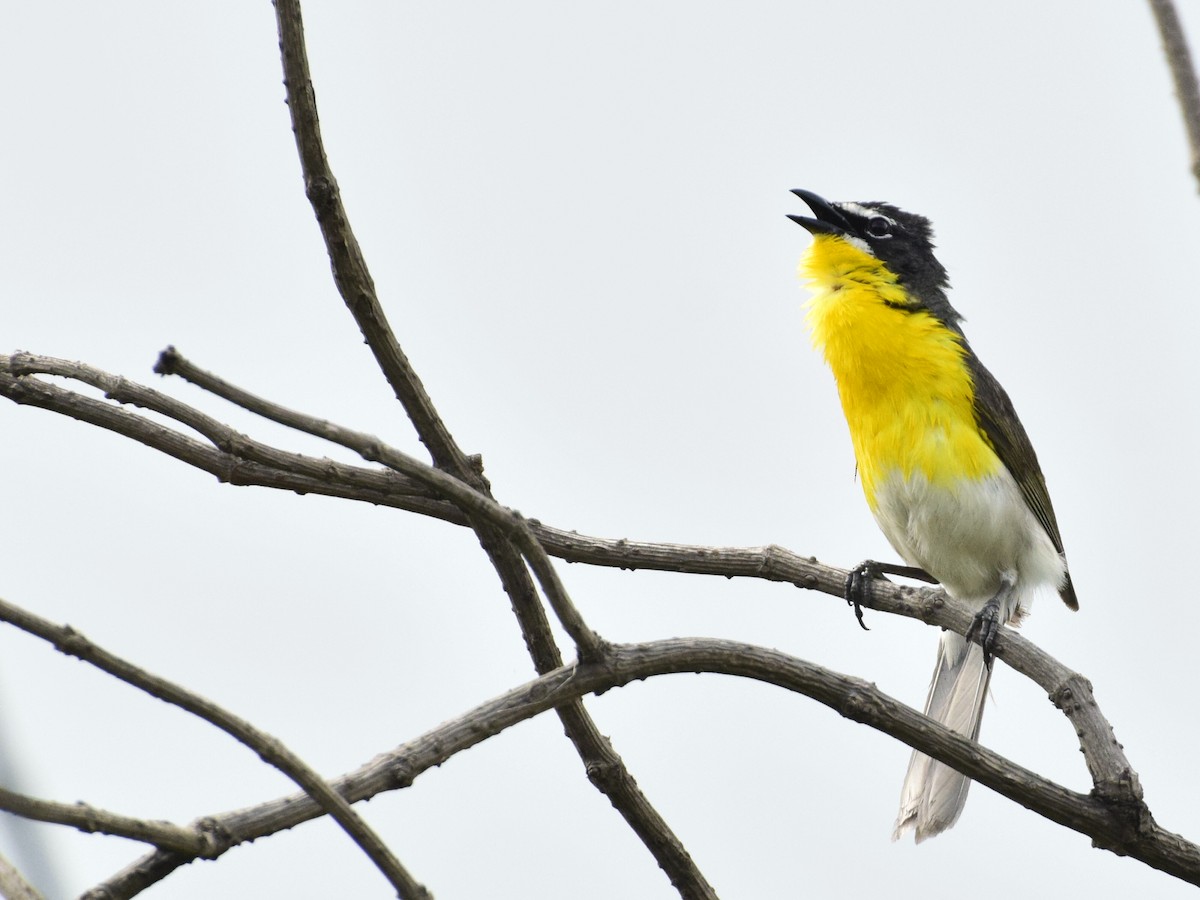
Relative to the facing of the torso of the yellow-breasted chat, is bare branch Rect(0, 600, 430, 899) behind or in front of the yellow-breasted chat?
in front

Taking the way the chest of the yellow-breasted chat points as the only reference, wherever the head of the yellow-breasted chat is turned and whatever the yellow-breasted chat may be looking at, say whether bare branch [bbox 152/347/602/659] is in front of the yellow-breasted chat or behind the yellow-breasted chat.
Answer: in front

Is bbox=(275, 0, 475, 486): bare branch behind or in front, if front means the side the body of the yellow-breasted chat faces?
in front

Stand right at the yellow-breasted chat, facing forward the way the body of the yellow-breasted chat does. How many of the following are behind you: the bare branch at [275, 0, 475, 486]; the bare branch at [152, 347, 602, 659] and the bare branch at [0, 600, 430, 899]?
0
